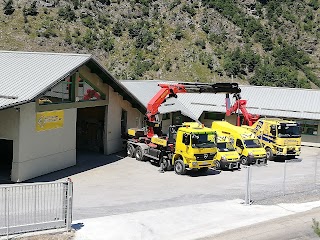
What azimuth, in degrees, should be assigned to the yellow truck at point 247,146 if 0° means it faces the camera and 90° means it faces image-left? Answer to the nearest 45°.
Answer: approximately 315°

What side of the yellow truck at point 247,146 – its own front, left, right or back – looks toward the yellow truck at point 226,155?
right

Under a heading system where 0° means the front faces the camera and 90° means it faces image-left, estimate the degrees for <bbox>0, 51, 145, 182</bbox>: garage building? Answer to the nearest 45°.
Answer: approximately 315°

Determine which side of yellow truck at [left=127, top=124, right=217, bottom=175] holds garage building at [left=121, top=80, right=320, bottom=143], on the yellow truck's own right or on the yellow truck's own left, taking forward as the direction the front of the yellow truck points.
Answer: on the yellow truck's own left

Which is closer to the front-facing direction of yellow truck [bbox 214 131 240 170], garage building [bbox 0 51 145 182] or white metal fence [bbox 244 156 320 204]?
the white metal fence

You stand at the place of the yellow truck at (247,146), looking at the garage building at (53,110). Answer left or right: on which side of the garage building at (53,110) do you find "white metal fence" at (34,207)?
left

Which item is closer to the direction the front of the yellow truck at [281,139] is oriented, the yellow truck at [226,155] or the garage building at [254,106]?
the yellow truck

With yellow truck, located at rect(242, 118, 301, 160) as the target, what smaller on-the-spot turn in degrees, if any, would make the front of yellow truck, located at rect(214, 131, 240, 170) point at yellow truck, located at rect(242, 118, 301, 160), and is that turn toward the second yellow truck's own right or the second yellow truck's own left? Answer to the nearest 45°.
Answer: approximately 90° to the second yellow truck's own left

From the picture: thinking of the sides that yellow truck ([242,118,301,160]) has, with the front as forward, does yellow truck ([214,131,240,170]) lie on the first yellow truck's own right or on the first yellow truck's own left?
on the first yellow truck's own right

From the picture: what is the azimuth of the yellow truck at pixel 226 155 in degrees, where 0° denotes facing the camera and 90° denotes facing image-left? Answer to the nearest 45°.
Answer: approximately 315°
